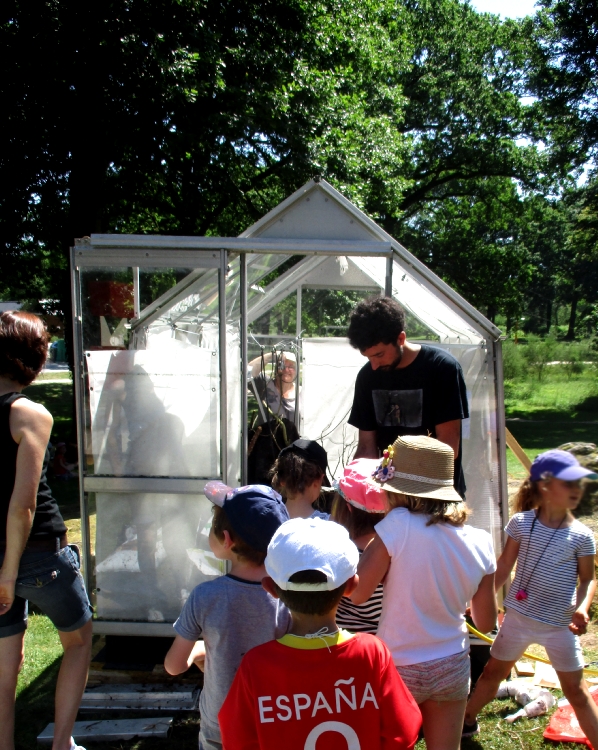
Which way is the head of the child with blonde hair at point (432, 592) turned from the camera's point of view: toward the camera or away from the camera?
away from the camera

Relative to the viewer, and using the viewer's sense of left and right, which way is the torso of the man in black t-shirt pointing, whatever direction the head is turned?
facing the viewer and to the left of the viewer

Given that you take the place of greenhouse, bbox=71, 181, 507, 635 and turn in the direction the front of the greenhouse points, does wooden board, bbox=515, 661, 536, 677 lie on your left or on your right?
on your left

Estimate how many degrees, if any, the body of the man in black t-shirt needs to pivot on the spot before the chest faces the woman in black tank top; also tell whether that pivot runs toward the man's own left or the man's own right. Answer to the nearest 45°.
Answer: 0° — they already face them

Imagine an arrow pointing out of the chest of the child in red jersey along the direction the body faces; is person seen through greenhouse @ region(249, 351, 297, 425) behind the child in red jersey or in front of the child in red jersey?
in front

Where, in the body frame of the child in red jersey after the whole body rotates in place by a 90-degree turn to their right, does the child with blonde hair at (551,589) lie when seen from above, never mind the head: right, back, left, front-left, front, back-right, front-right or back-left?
front-left

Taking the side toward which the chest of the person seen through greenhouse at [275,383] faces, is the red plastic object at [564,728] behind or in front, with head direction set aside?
in front

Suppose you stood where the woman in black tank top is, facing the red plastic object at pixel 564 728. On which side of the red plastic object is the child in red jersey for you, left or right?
right

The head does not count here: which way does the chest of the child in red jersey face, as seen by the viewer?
away from the camera

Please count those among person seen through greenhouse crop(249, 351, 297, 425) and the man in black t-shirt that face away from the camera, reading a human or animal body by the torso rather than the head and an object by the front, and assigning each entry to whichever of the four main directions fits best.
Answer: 0

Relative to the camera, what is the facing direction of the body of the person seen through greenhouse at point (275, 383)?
toward the camera

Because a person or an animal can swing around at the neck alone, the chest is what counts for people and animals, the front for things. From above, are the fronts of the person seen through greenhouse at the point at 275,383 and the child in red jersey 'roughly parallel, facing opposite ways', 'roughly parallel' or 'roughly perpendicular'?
roughly parallel, facing opposite ways

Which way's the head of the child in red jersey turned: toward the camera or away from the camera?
away from the camera

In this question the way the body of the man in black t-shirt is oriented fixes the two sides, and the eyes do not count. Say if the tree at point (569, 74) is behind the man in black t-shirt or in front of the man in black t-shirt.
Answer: behind

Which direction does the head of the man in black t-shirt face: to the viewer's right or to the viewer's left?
to the viewer's left

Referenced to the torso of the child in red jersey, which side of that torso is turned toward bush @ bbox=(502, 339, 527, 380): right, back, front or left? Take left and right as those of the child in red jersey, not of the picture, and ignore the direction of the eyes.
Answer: front
